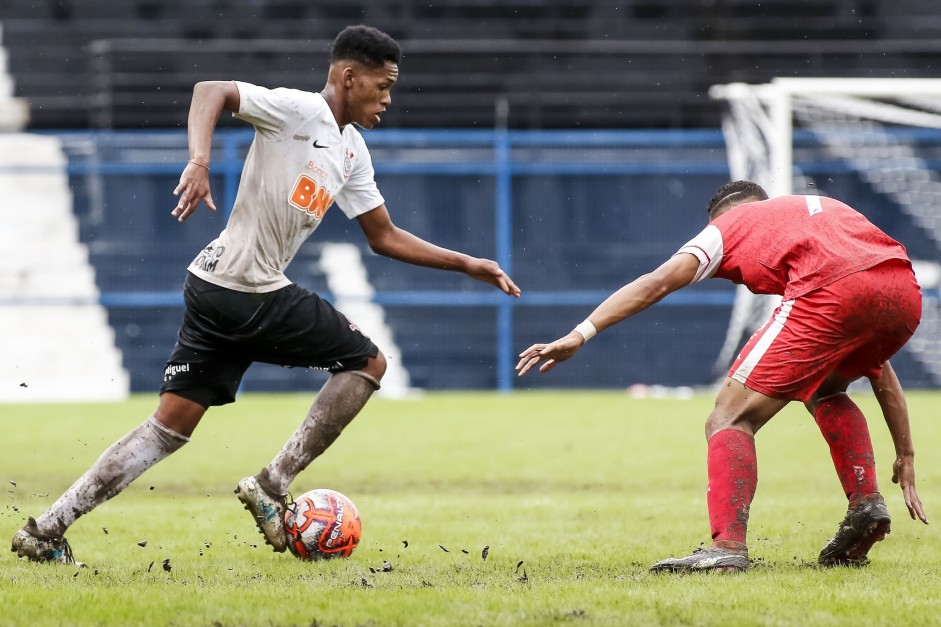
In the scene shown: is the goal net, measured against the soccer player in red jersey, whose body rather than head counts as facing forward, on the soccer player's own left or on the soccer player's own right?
on the soccer player's own right

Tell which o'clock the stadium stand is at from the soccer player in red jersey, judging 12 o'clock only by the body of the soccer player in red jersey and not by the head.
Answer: The stadium stand is roughly at 1 o'clock from the soccer player in red jersey.

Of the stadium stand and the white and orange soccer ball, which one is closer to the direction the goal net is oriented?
the white and orange soccer ball

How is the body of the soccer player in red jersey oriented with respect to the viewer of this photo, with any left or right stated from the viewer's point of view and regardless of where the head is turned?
facing away from the viewer and to the left of the viewer
